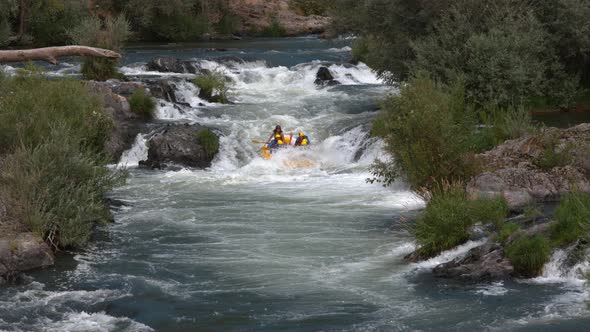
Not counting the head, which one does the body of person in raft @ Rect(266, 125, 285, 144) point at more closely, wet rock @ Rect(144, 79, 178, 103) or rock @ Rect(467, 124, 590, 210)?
the rock

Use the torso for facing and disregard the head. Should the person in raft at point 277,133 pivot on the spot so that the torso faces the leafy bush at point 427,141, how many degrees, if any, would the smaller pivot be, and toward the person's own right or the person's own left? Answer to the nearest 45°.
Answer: approximately 45° to the person's own left

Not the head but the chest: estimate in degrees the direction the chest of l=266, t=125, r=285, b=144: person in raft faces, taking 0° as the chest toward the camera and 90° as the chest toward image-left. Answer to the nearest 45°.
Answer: approximately 0°

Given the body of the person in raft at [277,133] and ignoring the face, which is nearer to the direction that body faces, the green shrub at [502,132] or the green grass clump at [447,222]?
the green grass clump

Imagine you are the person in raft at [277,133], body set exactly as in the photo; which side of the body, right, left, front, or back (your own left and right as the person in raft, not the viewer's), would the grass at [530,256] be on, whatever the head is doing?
front

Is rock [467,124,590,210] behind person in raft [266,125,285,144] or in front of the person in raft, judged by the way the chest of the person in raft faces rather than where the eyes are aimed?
in front

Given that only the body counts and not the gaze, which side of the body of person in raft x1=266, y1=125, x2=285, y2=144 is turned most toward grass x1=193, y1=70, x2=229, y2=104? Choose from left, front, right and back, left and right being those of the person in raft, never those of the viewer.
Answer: back

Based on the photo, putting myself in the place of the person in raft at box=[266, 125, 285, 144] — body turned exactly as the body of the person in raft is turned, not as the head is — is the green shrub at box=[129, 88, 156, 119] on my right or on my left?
on my right

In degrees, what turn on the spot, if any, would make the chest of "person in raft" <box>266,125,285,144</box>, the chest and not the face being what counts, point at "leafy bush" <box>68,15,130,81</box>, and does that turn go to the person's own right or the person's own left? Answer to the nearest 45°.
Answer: approximately 135° to the person's own right

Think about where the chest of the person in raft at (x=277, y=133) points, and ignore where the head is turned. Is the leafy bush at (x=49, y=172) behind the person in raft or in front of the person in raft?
in front

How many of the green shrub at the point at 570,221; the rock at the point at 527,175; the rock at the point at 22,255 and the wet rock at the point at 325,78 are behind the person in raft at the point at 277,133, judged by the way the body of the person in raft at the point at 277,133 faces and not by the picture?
1

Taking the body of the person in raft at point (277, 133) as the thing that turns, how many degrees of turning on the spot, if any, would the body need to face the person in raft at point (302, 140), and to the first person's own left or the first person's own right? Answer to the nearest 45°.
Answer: approximately 90° to the first person's own left

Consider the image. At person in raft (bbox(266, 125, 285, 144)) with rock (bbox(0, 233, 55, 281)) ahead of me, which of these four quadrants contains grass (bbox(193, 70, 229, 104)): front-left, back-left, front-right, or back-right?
back-right

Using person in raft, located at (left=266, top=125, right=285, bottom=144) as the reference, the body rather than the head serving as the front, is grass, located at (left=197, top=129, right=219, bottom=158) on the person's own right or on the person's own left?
on the person's own right

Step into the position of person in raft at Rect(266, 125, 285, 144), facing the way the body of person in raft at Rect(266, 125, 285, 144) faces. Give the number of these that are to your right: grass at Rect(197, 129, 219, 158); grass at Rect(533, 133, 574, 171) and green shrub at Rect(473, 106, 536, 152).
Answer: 1
